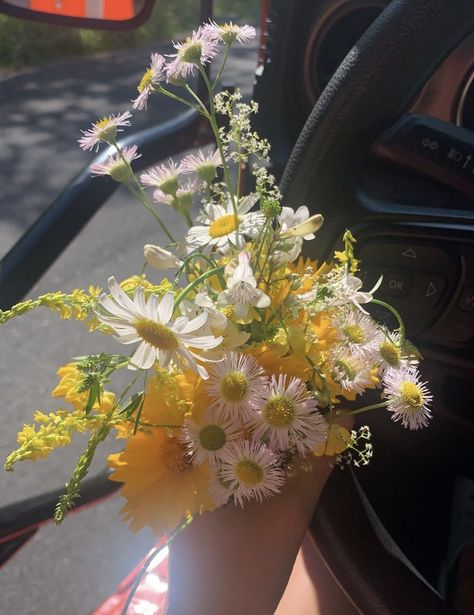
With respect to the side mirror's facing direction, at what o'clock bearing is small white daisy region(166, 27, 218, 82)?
The small white daisy is roughly at 12 o'clock from the side mirror.

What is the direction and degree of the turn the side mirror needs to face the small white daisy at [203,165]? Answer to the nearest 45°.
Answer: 0° — it already faces it

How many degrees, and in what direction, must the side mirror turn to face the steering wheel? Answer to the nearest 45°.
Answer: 0° — it already faces it

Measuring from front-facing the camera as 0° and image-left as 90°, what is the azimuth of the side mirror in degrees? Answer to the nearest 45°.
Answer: approximately 0°

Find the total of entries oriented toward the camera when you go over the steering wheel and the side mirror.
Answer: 2

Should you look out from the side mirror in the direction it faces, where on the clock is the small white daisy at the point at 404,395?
The small white daisy is roughly at 12 o'clock from the side mirror.

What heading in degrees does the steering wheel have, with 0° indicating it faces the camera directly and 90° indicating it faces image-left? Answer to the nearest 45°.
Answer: approximately 0°

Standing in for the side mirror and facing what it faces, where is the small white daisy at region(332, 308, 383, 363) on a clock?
The small white daisy is roughly at 12 o'clock from the side mirror.
